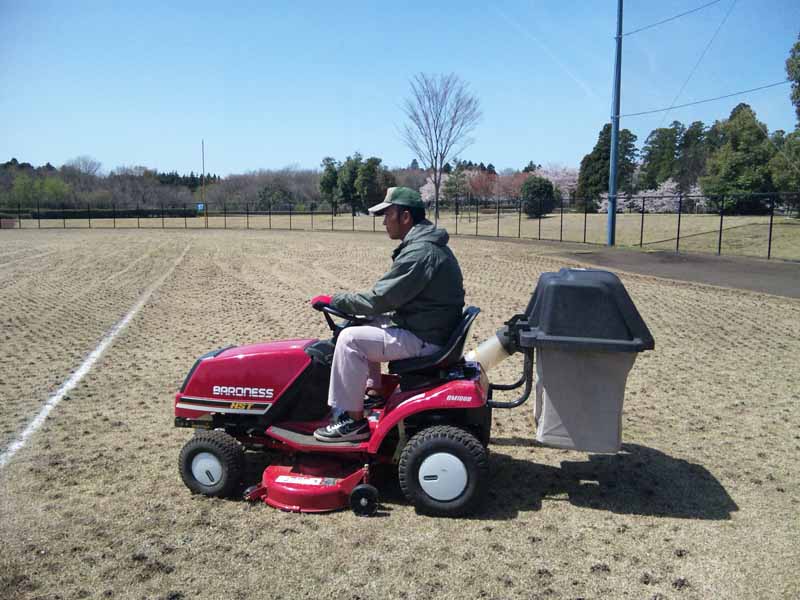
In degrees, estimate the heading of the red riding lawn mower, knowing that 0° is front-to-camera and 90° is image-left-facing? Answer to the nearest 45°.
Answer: approximately 90°
